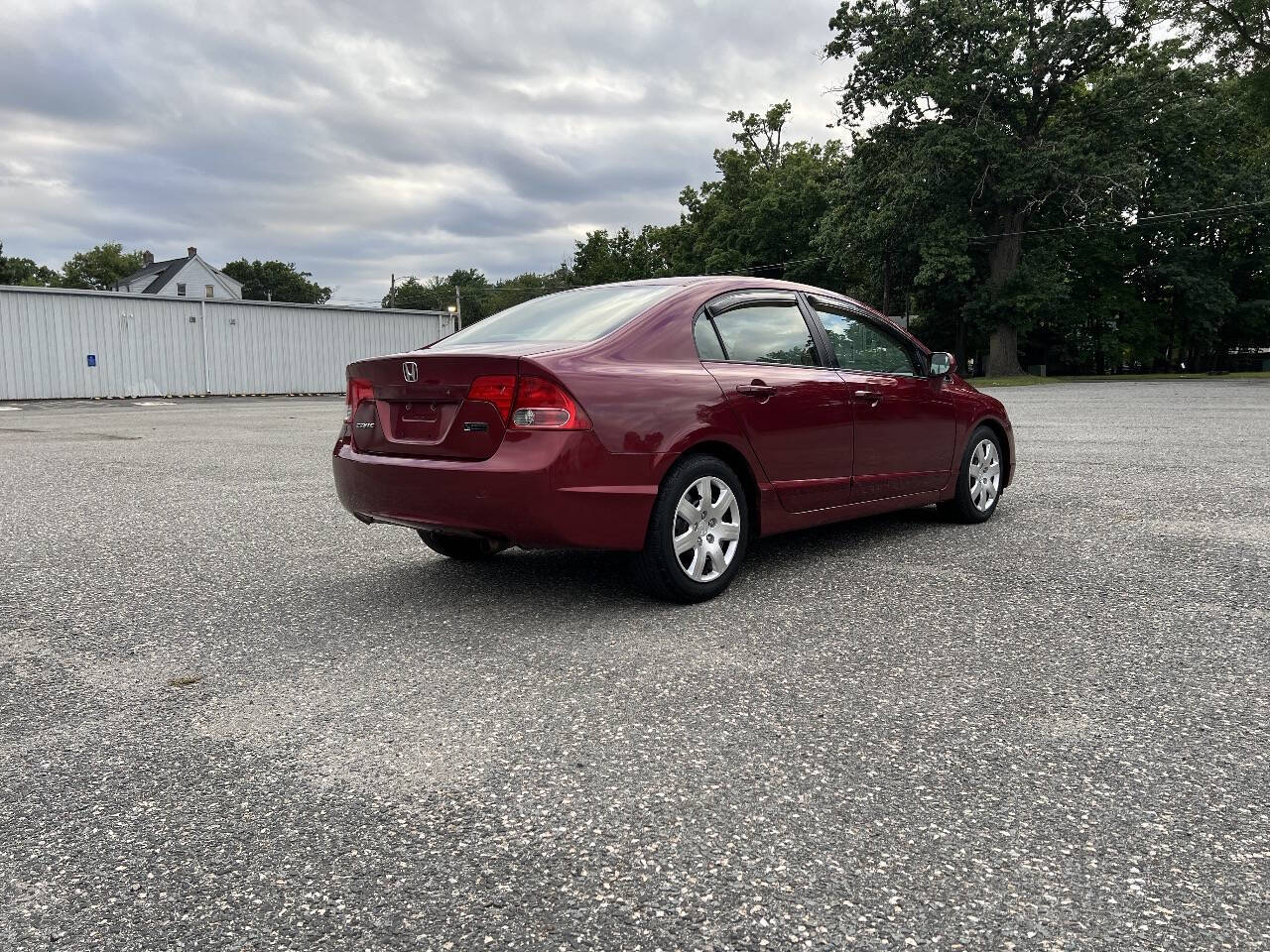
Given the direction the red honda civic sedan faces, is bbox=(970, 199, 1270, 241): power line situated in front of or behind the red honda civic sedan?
in front

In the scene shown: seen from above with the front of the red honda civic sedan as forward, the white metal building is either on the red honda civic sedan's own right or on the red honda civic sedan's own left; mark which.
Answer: on the red honda civic sedan's own left

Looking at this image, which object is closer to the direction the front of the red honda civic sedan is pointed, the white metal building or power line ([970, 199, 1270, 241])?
the power line

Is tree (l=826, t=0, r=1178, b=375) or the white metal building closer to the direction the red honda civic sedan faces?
the tree

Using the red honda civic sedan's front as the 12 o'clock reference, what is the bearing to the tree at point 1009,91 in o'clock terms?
The tree is roughly at 11 o'clock from the red honda civic sedan.

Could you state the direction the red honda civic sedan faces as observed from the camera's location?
facing away from the viewer and to the right of the viewer
